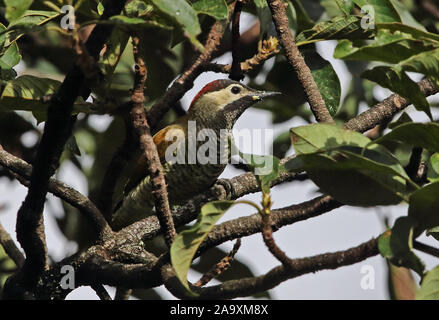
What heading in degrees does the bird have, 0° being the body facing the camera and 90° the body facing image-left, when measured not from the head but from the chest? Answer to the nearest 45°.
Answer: approximately 270°

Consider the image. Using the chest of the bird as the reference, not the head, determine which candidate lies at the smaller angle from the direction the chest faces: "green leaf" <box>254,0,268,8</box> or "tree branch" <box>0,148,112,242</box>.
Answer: the green leaf

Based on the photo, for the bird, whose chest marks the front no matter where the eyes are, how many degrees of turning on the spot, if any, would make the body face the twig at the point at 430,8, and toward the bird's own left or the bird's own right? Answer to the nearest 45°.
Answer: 0° — it already faces it

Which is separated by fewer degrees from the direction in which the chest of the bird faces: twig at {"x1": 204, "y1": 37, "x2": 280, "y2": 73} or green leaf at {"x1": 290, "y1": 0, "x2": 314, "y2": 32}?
the green leaf

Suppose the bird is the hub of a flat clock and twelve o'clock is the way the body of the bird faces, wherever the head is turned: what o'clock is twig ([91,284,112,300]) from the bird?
The twig is roughly at 4 o'clock from the bird.
